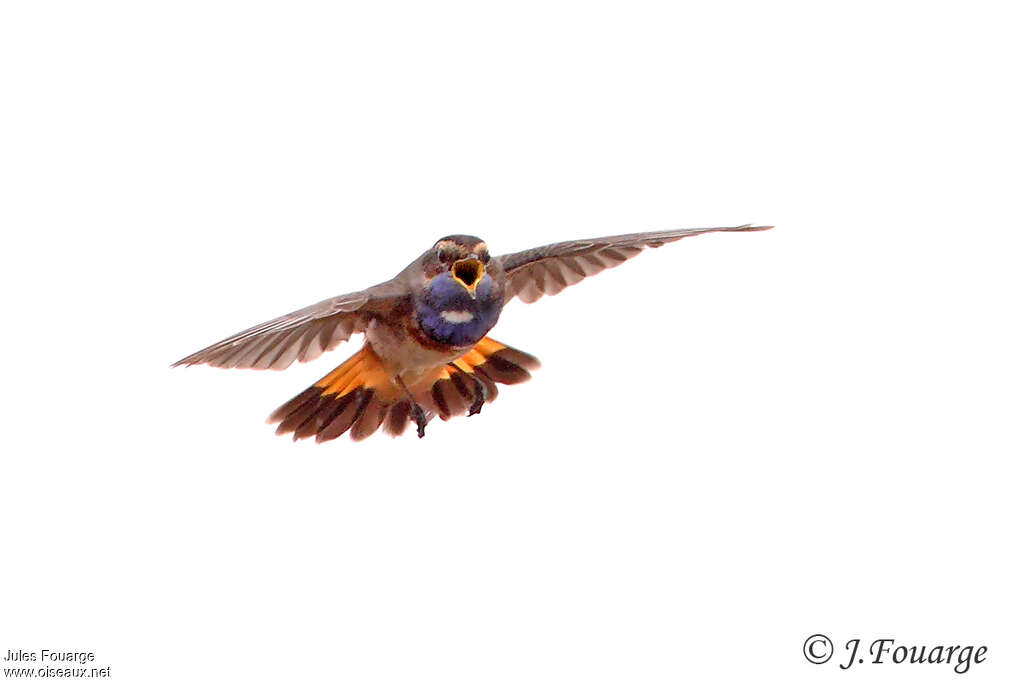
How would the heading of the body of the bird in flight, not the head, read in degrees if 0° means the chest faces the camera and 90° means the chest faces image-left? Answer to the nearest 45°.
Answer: approximately 0°
